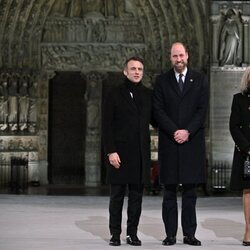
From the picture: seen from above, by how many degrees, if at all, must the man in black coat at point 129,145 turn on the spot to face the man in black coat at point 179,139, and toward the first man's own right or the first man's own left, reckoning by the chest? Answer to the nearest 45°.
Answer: approximately 45° to the first man's own left

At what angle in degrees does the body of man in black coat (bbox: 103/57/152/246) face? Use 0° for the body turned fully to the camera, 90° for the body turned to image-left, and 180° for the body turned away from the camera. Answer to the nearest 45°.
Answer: approximately 315°

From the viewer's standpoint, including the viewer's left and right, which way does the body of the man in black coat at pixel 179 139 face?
facing the viewer

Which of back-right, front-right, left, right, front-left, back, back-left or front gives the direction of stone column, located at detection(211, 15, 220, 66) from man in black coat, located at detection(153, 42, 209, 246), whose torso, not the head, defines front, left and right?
back

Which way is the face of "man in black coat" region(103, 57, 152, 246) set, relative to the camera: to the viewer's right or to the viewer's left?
to the viewer's right

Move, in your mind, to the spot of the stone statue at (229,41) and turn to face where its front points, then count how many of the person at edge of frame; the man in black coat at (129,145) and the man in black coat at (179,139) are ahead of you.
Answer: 3

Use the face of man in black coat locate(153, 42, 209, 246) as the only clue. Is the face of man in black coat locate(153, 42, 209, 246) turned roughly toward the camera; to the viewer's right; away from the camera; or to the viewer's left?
toward the camera

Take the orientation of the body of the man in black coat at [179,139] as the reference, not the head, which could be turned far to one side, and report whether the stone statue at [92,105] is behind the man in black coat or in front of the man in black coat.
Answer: behind

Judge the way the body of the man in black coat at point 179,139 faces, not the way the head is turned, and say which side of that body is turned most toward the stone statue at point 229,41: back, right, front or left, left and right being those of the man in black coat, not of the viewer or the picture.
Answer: back

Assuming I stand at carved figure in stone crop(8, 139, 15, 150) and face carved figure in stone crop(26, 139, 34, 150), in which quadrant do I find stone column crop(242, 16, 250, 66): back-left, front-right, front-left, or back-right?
front-right

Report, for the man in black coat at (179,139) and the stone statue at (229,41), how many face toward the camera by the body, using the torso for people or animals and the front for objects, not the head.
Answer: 2

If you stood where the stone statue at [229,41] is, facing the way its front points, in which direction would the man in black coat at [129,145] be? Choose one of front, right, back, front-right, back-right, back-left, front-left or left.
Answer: front

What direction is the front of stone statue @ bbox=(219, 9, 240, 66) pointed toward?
toward the camera

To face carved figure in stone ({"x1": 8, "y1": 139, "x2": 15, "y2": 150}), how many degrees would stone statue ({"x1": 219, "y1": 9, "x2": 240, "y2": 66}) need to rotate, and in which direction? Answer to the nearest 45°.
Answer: approximately 90° to its right

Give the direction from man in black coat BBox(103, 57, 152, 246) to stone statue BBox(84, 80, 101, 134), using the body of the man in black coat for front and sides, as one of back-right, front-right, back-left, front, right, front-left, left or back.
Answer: back-left

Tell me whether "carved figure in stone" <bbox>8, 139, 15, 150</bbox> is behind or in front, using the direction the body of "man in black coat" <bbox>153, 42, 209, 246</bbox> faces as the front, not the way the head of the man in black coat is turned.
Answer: behind

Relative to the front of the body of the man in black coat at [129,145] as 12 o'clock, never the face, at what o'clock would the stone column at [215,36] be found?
The stone column is roughly at 8 o'clock from the man in black coat.
